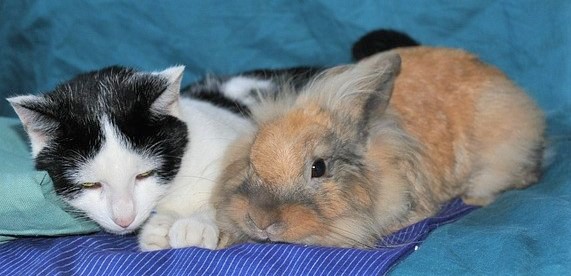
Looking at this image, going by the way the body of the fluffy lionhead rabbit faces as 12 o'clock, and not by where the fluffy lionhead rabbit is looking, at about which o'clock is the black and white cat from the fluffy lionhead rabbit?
The black and white cat is roughly at 1 o'clock from the fluffy lionhead rabbit.

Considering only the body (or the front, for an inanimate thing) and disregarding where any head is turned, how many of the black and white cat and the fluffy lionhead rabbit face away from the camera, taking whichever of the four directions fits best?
0

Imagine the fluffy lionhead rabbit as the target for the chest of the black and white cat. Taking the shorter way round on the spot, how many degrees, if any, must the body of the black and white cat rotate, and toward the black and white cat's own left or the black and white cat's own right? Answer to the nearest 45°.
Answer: approximately 135° to the black and white cat's own left

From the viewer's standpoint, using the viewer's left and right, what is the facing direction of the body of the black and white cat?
facing the viewer and to the left of the viewer
